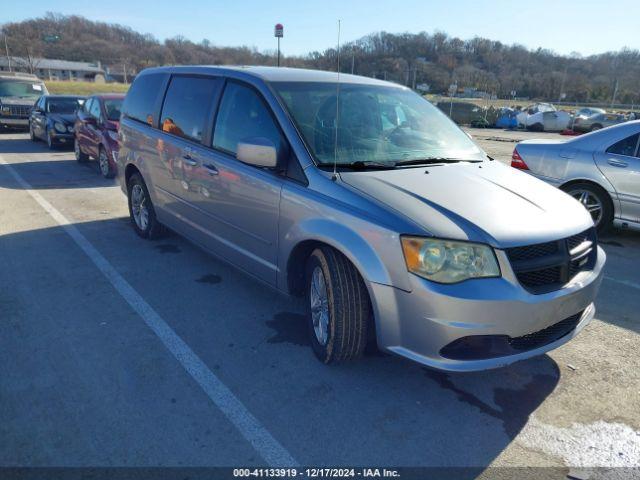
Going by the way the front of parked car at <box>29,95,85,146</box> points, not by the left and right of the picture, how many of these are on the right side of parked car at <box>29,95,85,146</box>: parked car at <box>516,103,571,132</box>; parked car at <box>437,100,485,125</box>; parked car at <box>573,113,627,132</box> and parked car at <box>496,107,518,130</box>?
0

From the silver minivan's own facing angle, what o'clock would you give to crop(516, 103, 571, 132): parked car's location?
The parked car is roughly at 8 o'clock from the silver minivan.

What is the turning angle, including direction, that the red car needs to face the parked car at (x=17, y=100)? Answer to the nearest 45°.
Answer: approximately 135° to its left

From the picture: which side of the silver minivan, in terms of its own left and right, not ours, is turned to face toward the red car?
back

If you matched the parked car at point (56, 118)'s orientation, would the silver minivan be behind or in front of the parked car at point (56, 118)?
in front

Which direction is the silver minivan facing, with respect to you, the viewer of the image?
facing the viewer and to the right of the viewer

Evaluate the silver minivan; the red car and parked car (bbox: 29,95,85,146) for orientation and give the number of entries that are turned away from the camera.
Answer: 0

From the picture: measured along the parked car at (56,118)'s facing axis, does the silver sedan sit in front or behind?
in front

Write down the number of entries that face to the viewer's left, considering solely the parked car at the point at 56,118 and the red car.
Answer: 0

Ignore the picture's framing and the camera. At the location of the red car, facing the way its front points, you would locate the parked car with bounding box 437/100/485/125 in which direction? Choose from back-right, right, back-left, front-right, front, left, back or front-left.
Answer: left

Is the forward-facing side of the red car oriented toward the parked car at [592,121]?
no

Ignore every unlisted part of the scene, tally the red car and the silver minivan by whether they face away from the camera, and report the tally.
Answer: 0

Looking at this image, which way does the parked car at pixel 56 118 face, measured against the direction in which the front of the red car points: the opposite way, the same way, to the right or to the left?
the same way

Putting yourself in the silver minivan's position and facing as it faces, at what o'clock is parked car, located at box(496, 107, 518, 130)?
The parked car is roughly at 8 o'clock from the silver minivan.

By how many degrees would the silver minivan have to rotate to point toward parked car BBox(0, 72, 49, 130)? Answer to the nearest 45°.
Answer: approximately 180°

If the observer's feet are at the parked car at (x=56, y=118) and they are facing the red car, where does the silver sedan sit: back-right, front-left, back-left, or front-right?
front-left

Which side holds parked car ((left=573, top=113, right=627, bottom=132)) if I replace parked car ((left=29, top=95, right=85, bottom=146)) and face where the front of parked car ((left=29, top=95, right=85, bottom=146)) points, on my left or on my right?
on my left
